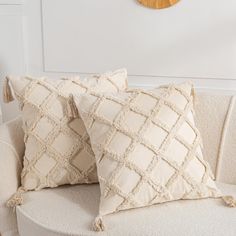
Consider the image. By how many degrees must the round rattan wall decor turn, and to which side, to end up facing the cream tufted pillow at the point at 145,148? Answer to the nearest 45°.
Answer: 0° — it already faces it

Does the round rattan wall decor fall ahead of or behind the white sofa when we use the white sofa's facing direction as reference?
behind

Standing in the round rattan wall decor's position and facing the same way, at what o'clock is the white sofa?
The white sofa is roughly at 12 o'clock from the round rattan wall decor.

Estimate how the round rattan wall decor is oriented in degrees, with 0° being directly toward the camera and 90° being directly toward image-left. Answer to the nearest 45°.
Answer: approximately 0°

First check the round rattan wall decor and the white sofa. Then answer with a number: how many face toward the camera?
2

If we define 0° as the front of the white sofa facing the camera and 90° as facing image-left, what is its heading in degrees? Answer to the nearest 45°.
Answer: approximately 0°
